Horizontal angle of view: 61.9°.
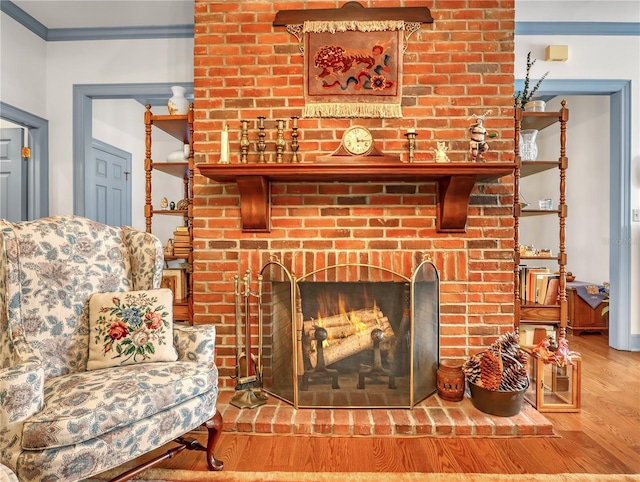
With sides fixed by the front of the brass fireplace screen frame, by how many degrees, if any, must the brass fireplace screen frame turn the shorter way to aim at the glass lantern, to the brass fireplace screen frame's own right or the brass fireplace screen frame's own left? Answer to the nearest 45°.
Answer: approximately 90° to the brass fireplace screen frame's own left

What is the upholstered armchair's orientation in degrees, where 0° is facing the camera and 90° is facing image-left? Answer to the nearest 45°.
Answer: approximately 315°

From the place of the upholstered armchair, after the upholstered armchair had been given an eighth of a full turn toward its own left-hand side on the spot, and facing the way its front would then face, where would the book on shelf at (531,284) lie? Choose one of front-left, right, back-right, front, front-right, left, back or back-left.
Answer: front

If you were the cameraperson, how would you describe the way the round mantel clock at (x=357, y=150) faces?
facing the viewer

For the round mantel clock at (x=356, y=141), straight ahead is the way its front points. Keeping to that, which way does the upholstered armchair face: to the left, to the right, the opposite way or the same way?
to the left

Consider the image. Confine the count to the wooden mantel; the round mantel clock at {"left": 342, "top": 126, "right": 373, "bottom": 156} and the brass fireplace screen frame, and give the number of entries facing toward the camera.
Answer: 3

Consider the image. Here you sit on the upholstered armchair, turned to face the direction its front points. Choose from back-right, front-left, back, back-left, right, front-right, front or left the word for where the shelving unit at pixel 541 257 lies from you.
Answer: front-left

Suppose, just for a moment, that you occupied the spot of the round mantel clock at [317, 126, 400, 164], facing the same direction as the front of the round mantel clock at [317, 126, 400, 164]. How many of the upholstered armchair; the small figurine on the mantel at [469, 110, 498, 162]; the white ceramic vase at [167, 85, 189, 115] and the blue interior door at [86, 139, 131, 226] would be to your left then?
1

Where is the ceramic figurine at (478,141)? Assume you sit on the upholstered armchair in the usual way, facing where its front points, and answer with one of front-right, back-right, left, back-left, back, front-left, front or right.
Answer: front-left

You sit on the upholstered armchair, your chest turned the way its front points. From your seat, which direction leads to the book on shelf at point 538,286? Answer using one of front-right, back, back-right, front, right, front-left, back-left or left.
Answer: front-left

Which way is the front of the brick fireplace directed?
toward the camera

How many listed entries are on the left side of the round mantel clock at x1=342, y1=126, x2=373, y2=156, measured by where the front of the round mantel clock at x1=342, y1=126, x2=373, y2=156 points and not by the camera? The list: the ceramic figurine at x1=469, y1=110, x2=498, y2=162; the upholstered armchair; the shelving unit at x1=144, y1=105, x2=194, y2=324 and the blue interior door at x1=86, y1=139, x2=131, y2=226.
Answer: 1

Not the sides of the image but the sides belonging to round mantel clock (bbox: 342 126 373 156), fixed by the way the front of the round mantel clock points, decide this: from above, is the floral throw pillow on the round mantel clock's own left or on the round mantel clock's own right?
on the round mantel clock's own right
